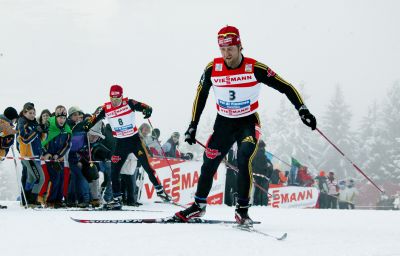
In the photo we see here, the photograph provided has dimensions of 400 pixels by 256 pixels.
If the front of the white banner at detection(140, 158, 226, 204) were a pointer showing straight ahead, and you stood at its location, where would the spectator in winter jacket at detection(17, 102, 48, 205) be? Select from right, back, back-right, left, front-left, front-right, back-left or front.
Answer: front-right

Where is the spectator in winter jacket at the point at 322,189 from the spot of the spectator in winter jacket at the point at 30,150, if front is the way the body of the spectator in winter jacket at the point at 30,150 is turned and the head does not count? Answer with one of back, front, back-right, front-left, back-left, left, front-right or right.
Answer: left

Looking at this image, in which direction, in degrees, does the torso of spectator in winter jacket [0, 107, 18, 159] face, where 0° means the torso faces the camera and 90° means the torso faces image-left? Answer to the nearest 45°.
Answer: approximately 270°

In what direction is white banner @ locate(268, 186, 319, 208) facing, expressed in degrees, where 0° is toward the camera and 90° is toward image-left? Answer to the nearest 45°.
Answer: approximately 0°

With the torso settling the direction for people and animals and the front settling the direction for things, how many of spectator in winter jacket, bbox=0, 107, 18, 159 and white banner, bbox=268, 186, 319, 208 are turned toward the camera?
1

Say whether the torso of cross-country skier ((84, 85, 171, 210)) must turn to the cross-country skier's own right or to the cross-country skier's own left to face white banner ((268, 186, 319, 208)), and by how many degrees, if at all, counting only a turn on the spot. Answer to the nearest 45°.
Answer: approximately 135° to the cross-country skier's own left

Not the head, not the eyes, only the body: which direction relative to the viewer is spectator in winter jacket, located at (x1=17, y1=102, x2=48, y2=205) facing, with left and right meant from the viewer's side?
facing the viewer and to the right of the viewer

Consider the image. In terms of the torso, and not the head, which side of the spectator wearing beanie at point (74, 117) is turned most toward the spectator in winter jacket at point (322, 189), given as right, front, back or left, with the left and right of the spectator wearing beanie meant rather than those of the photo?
left

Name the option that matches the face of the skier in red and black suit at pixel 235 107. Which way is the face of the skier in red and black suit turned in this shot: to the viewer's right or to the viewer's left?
to the viewer's left
